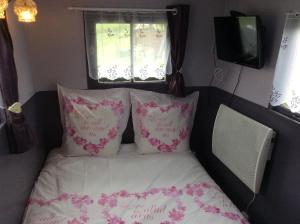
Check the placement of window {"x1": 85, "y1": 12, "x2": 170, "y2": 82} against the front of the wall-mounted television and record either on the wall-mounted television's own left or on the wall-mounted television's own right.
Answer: on the wall-mounted television's own right

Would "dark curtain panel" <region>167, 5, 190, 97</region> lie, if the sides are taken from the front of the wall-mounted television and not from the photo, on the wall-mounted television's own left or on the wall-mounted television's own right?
on the wall-mounted television's own right

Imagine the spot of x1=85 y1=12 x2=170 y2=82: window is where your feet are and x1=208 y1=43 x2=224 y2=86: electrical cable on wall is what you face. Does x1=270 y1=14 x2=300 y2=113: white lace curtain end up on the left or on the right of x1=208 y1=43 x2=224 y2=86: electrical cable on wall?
right

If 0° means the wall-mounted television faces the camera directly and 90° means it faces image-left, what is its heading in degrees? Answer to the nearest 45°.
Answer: approximately 45°

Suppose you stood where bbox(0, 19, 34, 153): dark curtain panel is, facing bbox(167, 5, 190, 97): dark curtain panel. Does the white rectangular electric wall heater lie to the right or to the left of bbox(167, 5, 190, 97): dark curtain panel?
right
